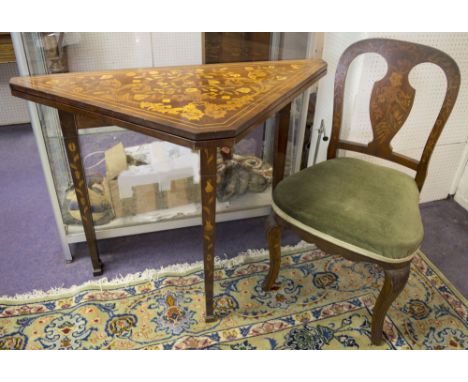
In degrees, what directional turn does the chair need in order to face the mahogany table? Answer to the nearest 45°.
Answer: approximately 45° to its right

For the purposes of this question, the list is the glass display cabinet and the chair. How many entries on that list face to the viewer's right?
0

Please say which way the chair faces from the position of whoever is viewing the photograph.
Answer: facing the viewer and to the left of the viewer

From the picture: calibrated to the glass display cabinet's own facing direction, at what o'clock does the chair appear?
The chair is roughly at 10 o'clock from the glass display cabinet.

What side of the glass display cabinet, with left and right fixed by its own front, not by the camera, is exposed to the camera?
front

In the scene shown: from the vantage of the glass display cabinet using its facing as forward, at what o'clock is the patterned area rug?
The patterned area rug is roughly at 11 o'clock from the glass display cabinet.
